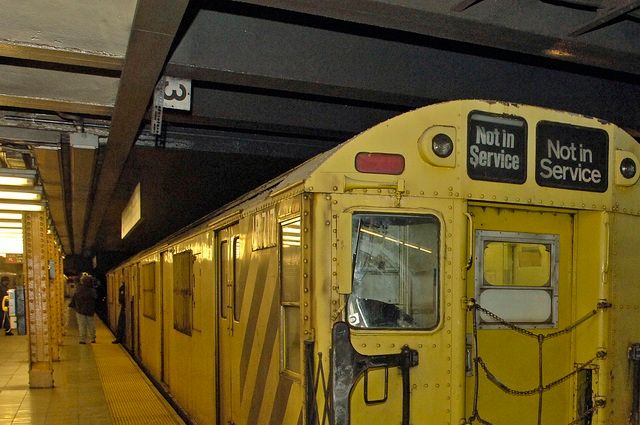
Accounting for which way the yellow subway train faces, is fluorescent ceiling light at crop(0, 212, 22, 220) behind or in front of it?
behind

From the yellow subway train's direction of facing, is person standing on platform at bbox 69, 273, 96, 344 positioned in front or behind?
behind

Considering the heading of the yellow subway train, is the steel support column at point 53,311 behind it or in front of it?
behind

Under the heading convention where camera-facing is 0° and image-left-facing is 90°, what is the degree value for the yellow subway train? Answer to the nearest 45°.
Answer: approximately 315°
